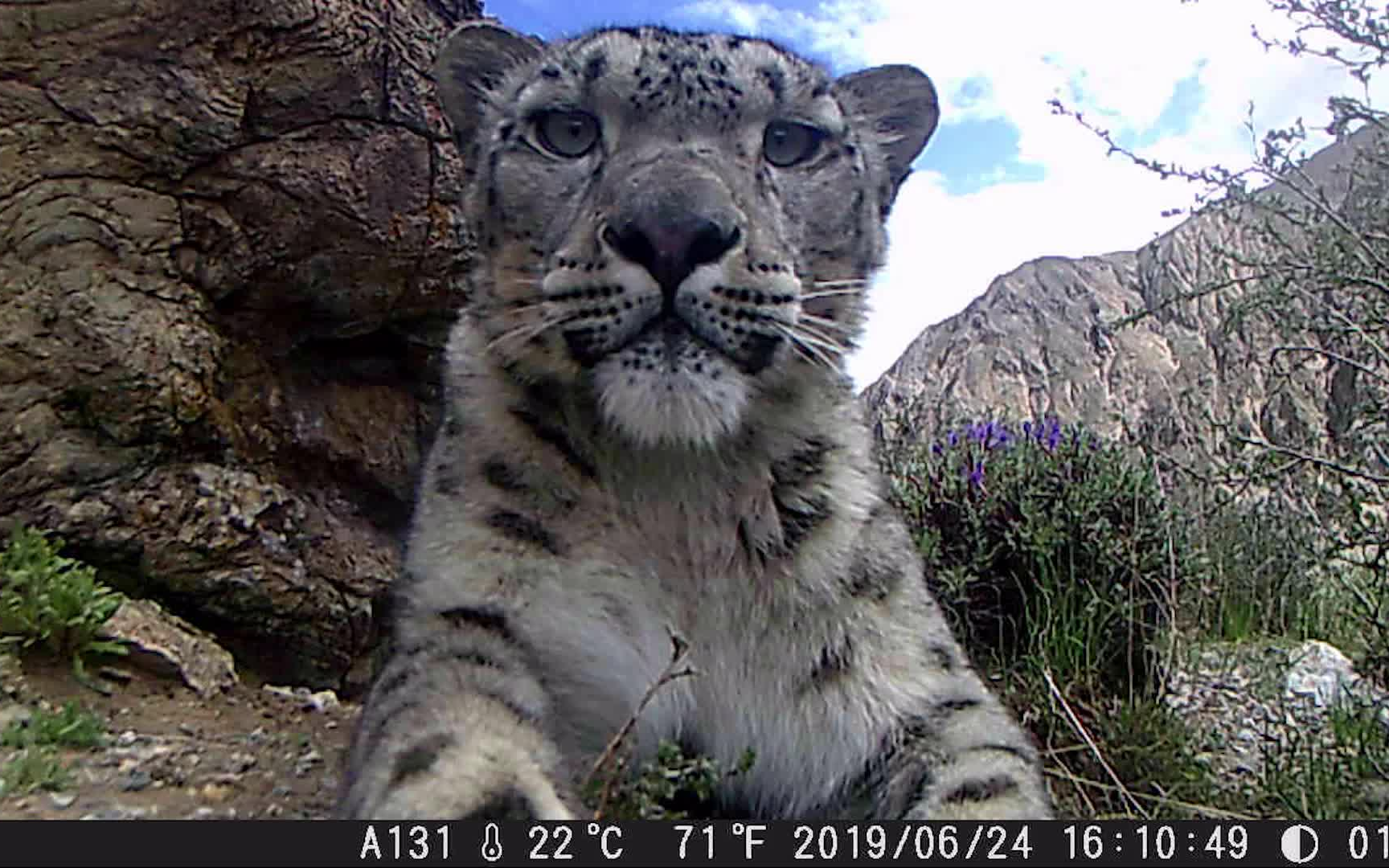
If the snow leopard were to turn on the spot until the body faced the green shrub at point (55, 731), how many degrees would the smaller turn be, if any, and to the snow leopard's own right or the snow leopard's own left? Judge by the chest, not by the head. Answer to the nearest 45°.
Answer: approximately 90° to the snow leopard's own right

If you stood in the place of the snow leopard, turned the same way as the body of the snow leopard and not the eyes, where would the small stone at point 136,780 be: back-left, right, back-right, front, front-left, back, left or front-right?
right

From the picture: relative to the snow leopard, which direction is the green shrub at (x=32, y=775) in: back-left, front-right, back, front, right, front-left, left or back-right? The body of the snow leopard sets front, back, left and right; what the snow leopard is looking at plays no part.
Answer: right

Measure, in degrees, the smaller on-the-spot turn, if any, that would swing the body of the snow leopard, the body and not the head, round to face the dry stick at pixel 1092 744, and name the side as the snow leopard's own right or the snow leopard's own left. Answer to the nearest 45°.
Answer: approximately 135° to the snow leopard's own left

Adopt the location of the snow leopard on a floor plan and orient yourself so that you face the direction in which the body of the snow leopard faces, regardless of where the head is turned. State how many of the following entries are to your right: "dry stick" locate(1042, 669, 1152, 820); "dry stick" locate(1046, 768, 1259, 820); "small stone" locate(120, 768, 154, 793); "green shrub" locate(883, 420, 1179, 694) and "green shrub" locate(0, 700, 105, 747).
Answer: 2

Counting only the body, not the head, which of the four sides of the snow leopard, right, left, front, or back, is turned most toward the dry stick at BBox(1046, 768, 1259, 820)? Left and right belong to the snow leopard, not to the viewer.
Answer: left

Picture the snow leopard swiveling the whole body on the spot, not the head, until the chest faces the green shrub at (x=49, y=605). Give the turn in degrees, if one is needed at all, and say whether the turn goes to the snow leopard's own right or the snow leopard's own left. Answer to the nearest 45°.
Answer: approximately 135° to the snow leopard's own right

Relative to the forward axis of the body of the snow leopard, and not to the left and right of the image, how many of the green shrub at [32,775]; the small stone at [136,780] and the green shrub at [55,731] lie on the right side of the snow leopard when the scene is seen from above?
3

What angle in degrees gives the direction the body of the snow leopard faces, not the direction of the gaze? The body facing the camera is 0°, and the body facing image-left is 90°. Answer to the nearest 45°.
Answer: approximately 0°

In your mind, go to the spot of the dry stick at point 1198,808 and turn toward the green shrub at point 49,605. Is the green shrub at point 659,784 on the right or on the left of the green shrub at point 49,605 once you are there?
left

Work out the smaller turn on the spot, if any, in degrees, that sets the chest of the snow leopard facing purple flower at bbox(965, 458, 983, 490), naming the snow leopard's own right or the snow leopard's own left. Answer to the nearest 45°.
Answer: approximately 135° to the snow leopard's own left

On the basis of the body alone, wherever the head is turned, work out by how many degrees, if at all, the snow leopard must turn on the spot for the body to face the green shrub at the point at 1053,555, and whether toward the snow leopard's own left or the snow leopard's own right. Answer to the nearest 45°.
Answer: approximately 135° to the snow leopard's own left
